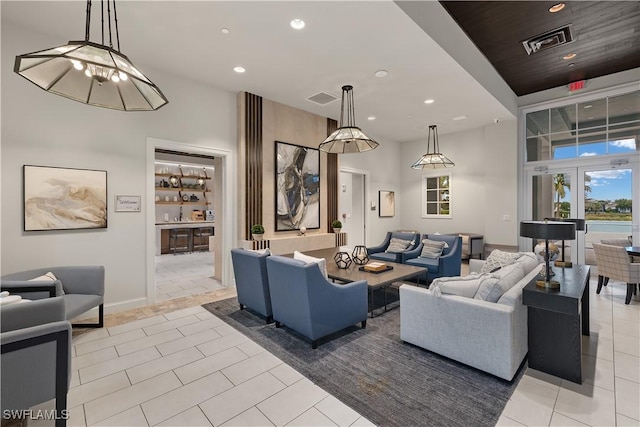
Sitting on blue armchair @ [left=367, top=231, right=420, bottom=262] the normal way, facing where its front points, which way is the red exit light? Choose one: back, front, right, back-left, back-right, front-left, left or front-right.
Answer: back-left

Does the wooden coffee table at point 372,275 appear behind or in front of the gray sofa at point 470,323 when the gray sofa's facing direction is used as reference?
in front

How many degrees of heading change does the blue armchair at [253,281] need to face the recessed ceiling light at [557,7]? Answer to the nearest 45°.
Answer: approximately 45° to its right

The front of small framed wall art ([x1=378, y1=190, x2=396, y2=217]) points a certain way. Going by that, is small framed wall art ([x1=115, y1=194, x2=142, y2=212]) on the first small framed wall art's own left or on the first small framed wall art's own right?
on the first small framed wall art's own right

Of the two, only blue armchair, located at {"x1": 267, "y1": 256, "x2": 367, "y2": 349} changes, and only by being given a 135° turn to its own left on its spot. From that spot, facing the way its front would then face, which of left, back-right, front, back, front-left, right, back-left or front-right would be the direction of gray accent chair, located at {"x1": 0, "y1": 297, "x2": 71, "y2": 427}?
front-left

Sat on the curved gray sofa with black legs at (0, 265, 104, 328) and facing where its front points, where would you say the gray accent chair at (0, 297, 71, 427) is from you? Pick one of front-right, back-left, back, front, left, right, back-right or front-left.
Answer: front-right

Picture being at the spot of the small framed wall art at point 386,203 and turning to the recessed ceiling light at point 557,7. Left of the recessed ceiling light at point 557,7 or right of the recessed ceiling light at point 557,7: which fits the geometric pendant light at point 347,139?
right

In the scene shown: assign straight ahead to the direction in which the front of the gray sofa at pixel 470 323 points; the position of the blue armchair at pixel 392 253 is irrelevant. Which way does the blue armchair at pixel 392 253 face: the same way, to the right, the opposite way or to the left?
to the left

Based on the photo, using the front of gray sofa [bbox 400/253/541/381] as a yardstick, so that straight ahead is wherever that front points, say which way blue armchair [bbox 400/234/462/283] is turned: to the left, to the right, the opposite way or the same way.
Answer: to the left

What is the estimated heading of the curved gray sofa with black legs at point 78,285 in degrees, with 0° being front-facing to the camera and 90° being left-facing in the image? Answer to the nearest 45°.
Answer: approximately 315°

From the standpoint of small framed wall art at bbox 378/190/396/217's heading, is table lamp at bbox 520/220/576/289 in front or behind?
in front

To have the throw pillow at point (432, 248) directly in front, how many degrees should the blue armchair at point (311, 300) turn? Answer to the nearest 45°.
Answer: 0° — it already faces it

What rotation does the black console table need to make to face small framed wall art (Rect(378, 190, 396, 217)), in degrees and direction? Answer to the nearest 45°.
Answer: approximately 180°

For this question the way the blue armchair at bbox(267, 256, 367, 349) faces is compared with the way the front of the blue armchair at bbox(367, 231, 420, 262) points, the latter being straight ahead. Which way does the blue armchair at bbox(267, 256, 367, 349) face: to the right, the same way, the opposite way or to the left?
the opposite way

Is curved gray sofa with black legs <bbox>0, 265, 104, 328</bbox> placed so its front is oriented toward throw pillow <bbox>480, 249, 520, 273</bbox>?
yes

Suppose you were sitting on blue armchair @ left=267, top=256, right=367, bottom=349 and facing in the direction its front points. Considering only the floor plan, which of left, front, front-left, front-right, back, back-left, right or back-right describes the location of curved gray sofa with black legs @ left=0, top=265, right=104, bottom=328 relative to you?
back-left

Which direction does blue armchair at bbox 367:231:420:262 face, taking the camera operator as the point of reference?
facing the viewer and to the left of the viewer

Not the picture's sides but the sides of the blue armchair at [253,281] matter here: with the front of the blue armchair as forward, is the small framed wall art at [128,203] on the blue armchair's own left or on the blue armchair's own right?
on the blue armchair's own left

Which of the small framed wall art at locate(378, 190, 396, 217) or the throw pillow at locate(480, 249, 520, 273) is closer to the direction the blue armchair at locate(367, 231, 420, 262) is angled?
the throw pillow
